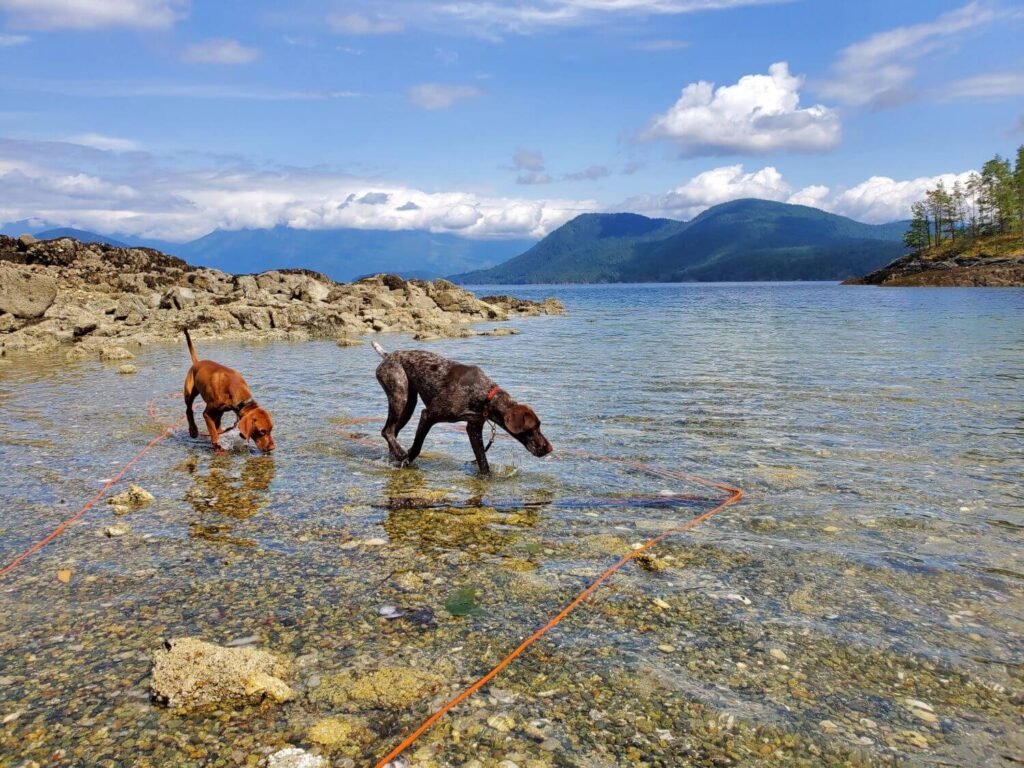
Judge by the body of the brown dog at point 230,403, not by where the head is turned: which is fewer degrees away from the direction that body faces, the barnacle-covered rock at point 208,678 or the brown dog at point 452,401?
the brown dog

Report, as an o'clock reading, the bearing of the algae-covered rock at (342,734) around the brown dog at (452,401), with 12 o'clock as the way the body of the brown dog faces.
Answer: The algae-covered rock is roughly at 3 o'clock from the brown dog.

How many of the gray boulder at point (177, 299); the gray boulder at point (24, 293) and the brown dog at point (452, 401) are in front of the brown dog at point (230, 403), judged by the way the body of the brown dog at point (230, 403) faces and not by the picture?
1

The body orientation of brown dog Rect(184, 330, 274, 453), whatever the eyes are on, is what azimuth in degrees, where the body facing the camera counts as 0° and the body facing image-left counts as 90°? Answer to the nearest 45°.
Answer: approximately 315°

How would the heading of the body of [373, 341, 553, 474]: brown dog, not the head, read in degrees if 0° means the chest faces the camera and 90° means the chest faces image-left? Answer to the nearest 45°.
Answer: approximately 270°

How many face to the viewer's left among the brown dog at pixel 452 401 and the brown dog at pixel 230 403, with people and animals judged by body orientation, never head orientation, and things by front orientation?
0

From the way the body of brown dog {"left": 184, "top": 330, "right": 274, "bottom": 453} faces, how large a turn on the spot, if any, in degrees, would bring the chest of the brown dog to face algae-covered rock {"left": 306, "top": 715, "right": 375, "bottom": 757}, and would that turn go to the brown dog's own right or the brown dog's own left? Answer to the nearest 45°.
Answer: approximately 45° to the brown dog's own right

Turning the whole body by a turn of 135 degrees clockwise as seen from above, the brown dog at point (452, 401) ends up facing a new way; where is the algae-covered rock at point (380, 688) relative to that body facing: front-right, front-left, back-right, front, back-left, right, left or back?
front-left

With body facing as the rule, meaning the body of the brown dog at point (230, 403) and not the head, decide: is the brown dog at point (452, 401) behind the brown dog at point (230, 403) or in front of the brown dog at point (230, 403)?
in front

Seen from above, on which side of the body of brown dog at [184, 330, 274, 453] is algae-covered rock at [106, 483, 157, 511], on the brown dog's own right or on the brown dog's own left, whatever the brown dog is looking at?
on the brown dog's own right

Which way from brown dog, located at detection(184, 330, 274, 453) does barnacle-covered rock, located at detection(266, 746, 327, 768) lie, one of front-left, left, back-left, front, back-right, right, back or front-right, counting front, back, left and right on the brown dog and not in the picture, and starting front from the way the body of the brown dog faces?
front-right
